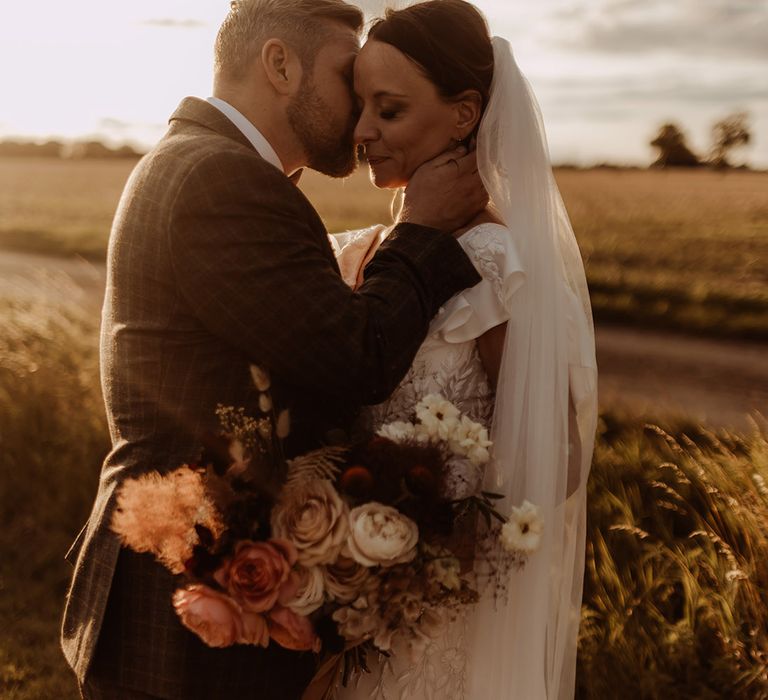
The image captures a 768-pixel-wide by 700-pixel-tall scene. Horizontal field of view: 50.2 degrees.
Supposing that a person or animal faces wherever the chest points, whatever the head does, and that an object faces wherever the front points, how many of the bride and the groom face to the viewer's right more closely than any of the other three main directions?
1

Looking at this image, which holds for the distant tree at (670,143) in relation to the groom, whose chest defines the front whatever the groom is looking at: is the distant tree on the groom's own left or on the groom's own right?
on the groom's own left

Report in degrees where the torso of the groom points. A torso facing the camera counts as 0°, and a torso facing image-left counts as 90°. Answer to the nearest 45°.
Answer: approximately 270°

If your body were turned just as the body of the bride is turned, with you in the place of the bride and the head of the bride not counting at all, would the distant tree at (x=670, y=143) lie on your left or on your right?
on your right

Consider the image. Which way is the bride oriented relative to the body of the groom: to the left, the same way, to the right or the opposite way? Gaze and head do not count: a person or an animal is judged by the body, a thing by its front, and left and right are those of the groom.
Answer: the opposite way

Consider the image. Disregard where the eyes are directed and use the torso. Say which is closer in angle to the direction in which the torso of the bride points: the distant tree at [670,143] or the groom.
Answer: the groom

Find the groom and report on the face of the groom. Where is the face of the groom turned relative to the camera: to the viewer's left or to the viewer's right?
to the viewer's right

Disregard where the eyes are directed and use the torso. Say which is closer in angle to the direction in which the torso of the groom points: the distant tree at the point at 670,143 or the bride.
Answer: the bride

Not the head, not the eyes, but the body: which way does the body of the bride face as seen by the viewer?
to the viewer's left
